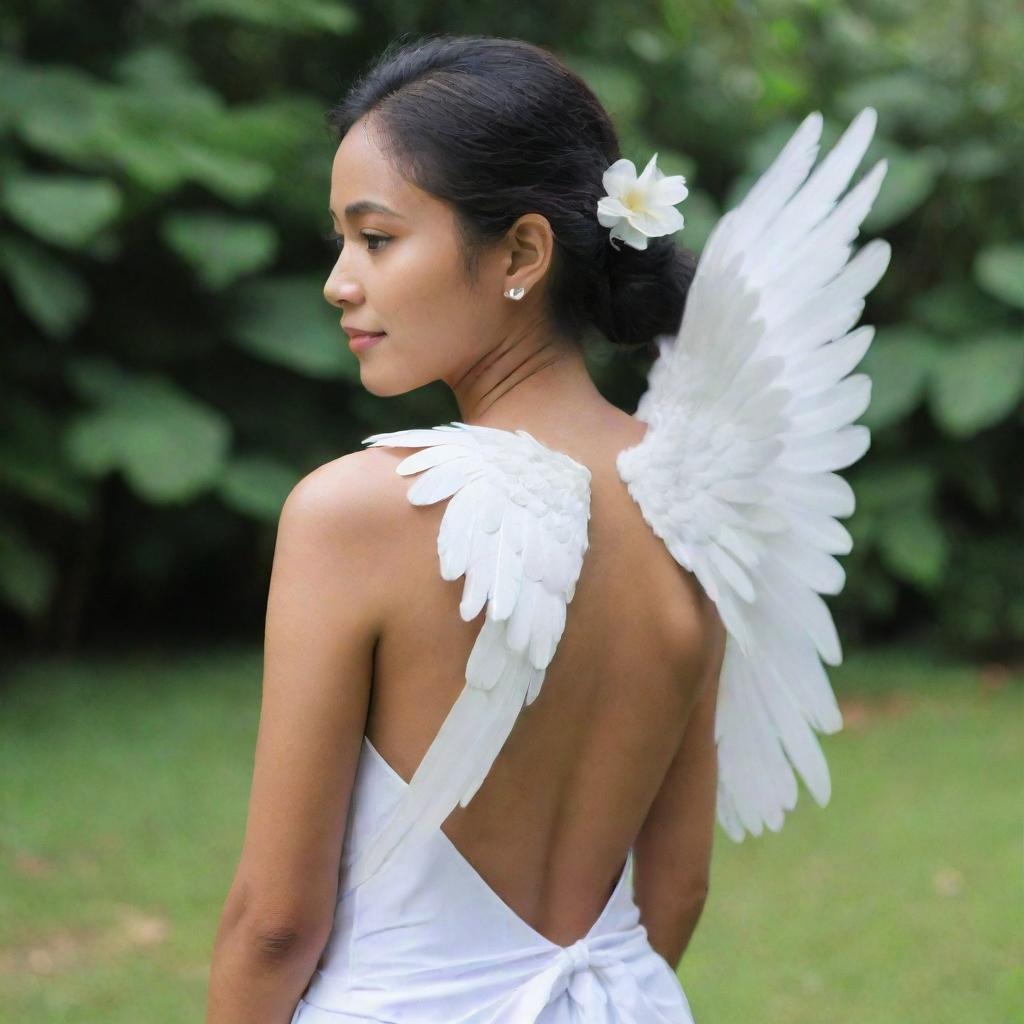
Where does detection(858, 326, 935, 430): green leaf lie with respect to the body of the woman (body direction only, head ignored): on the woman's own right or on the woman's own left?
on the woman's own right

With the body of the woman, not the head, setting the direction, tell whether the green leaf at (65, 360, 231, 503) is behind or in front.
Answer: in front

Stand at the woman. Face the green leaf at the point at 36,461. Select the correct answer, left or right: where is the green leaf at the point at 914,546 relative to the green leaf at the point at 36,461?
right

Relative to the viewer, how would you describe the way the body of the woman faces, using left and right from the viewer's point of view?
facing away from the viewer and to the left of the viewer

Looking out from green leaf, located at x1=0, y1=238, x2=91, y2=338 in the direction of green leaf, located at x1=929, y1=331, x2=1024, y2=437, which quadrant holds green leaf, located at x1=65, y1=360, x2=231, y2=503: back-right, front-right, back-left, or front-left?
front-right

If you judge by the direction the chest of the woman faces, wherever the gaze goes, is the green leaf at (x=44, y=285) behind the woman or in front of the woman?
in front

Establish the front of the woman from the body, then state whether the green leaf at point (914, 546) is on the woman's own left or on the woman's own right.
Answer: on the woman's own right

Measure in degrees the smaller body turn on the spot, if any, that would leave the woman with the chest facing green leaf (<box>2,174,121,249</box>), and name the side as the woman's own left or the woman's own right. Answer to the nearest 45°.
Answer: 0° — they already face it

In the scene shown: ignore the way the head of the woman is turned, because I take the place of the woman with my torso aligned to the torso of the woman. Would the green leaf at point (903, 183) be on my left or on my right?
on my right

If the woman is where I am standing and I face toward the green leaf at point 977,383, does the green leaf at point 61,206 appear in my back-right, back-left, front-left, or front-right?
front-left

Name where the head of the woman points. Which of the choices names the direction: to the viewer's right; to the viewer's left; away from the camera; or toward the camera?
to the viewer's left

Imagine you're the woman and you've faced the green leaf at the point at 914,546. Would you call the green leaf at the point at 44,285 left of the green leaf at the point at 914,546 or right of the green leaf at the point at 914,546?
left
